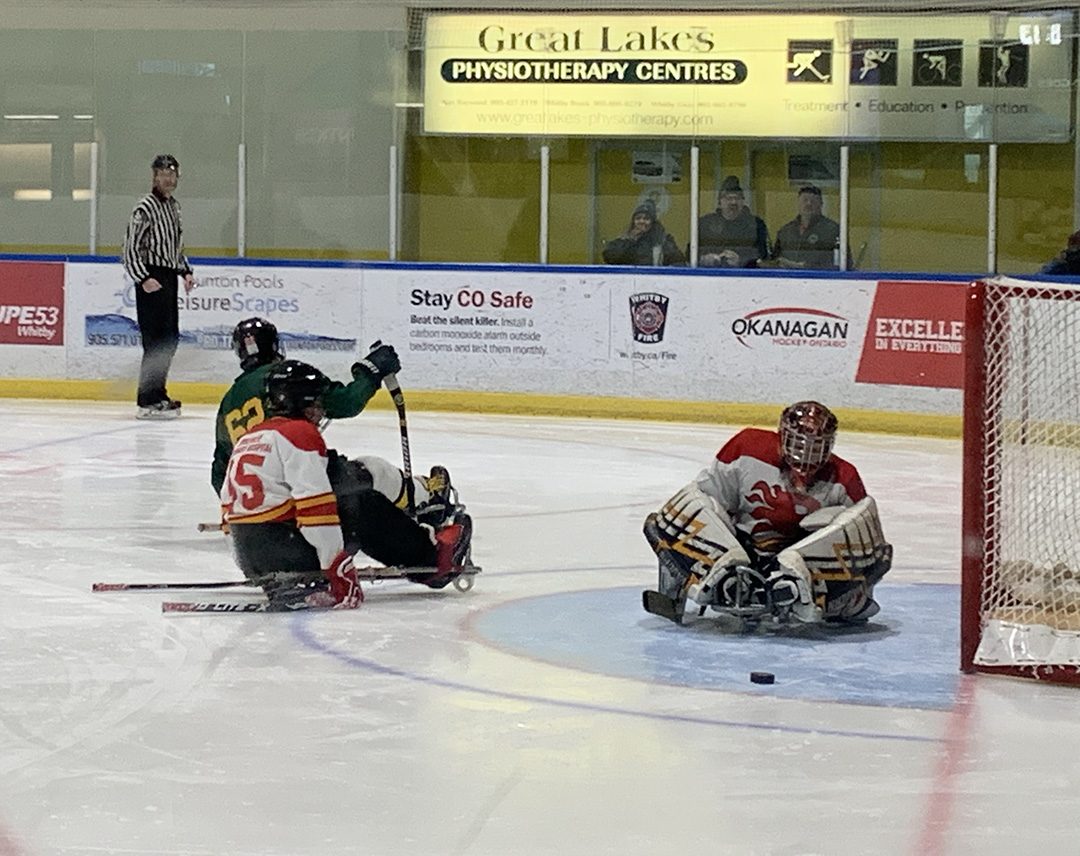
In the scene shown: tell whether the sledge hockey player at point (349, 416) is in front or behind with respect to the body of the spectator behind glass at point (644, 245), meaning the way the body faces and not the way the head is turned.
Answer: in front

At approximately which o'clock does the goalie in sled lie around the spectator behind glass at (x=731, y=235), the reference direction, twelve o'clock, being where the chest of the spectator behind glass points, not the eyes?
The goalie in sled is roughly at 12 o'clock from the spectator behind glass.

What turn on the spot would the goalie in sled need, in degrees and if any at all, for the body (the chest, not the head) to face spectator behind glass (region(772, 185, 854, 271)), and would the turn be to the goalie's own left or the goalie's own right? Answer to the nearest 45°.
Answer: approximately 180°

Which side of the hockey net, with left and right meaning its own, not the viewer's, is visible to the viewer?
left

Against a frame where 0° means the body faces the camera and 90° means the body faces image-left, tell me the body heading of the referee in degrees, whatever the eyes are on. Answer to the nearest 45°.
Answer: approximately 315°

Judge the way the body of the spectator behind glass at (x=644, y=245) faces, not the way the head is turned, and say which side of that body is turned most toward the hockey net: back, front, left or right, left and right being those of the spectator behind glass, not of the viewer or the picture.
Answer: front

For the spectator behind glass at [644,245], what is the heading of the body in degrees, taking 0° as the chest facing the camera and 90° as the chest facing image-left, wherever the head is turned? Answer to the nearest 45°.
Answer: approximately 0°

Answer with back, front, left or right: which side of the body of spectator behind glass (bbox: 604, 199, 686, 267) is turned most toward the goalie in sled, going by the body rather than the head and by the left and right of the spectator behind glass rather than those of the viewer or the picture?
front

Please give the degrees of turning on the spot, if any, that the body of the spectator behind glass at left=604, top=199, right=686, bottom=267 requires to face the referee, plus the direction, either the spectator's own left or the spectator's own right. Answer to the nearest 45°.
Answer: approximately 90° to the spectator's own right

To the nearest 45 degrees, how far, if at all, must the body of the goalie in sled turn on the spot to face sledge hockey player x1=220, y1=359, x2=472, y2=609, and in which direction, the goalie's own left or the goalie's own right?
approximately 90° to the goalie's own right
